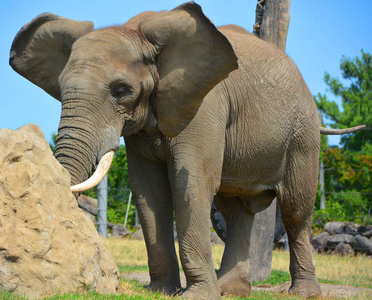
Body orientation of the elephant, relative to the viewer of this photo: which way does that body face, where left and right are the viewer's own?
facing the viewer and to the left of the viewer

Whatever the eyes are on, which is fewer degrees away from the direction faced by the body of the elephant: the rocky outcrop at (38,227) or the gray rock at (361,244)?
the rocky outcrop

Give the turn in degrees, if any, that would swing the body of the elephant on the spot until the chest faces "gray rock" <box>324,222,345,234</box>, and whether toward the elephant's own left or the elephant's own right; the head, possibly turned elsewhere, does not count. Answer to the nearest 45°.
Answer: approximately 135° to the elephant's own right

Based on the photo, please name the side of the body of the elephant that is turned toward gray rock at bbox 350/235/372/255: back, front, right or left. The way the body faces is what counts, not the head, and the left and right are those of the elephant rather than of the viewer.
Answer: back

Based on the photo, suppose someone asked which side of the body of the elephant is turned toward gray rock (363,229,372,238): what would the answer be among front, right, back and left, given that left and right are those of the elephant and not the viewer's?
back

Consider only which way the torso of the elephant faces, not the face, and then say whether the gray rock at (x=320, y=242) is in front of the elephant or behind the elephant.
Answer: behind

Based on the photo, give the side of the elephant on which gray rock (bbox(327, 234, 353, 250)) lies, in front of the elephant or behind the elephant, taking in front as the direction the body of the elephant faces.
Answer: behind

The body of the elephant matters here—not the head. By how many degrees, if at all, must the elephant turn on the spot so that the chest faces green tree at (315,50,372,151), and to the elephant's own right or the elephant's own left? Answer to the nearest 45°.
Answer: approximately 135° to the elephant's own right

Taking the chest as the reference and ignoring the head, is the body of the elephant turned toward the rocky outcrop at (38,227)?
yes

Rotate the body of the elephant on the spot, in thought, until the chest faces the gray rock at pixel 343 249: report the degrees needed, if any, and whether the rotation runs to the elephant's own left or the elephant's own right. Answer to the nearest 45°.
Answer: approximately 180°

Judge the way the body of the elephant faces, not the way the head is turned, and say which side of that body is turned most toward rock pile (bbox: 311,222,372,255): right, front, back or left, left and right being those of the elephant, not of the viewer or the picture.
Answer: back
